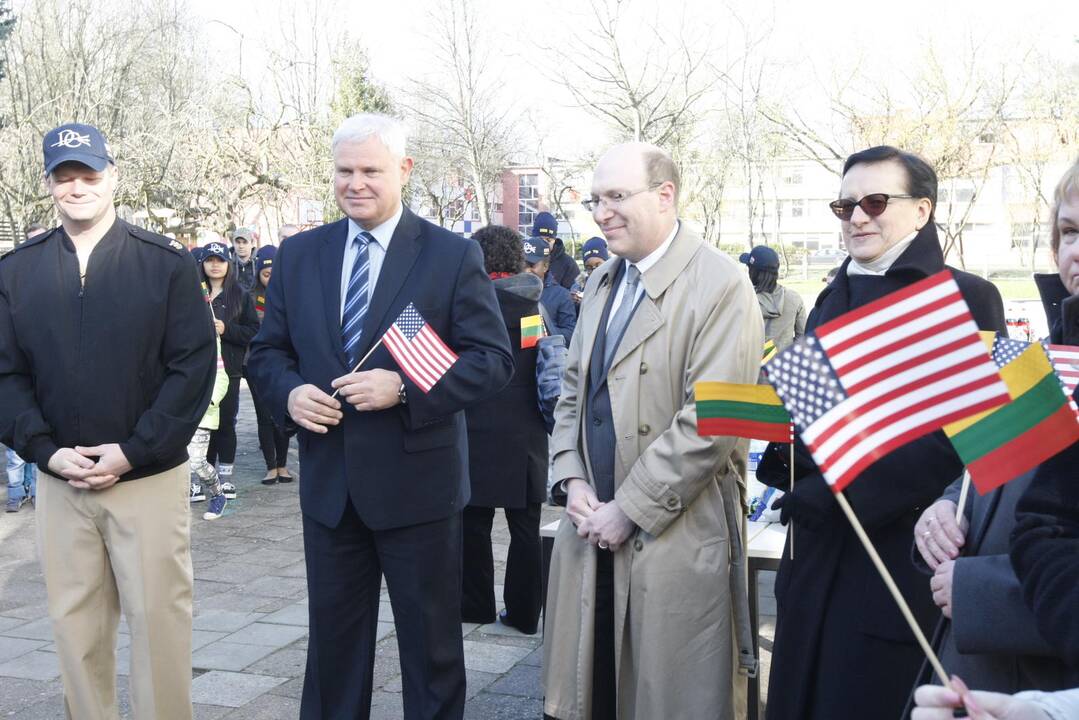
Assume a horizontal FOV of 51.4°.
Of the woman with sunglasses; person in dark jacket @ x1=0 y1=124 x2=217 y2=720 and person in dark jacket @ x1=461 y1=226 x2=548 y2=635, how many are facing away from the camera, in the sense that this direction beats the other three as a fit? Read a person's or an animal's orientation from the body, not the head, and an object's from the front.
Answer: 1

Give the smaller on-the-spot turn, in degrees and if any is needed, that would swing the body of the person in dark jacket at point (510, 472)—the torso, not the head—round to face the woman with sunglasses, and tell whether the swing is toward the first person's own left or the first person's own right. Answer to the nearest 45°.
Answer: approximately 180°

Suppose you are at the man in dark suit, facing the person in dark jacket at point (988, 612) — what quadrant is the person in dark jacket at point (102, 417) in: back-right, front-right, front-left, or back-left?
back-right

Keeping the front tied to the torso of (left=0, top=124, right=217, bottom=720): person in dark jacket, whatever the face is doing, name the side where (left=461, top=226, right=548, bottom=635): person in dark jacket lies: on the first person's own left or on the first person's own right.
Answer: on the first person's own left

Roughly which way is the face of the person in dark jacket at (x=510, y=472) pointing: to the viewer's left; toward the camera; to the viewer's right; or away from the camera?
away from the camera

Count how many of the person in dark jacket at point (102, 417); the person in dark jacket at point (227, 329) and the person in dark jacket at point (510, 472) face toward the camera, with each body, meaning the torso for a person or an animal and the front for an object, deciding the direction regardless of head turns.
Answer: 2

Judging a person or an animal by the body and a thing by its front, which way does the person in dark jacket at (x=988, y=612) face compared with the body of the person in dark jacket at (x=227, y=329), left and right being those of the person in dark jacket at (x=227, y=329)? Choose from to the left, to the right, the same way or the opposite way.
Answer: to the right

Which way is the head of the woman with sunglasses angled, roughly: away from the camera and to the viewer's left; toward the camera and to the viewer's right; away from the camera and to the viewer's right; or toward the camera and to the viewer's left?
toward the camera and to the viewer's left

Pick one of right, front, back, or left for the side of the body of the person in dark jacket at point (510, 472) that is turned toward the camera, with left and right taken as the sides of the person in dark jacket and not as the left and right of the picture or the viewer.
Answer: back

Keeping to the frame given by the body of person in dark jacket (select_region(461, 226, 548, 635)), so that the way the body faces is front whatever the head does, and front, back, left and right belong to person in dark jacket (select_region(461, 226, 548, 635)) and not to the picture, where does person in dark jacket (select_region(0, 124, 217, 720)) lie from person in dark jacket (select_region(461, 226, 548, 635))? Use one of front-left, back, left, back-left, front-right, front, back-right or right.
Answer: back-left

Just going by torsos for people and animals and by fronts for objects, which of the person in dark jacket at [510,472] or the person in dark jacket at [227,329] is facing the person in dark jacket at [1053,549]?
the person in dark jacket at [227,329]

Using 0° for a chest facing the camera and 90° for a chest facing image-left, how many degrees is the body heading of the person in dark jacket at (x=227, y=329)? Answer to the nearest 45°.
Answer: approximately 0°

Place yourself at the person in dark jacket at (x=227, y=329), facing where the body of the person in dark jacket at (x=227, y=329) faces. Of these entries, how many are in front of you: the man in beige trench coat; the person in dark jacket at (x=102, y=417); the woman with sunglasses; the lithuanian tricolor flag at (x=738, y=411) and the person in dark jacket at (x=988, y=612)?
5
